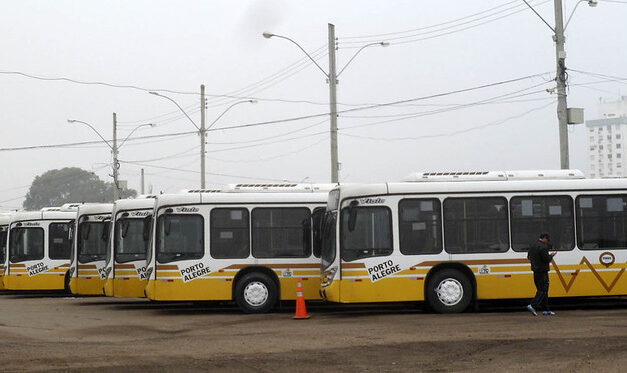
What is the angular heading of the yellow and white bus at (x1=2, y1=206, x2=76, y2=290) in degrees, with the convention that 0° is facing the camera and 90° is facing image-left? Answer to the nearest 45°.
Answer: approximately 90°

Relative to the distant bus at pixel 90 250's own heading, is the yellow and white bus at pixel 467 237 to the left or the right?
on its left

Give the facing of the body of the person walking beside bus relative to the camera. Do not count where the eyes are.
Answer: to the viewer's right

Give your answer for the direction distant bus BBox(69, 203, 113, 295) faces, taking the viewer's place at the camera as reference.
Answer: facing to the left of the viewer

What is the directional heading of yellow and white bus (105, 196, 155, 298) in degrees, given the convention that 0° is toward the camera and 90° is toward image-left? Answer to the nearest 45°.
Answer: approximately 90°

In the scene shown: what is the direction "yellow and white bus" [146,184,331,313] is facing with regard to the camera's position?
facing to the left of the viewer

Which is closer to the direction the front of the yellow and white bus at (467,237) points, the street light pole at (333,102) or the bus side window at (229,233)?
the bus side window

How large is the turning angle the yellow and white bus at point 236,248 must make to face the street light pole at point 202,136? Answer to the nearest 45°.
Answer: approximately 90° to its right

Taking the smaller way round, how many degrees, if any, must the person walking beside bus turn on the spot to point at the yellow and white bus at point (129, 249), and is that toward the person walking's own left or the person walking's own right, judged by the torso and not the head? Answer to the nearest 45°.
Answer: approximately 180°

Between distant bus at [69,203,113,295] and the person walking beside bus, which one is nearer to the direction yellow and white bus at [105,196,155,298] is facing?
the distant bus
